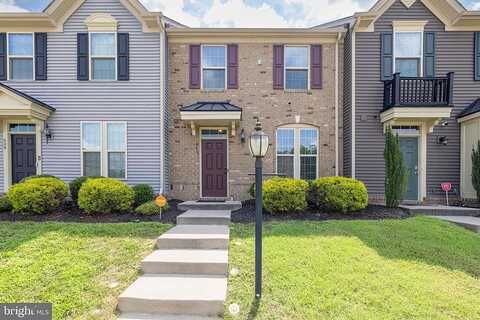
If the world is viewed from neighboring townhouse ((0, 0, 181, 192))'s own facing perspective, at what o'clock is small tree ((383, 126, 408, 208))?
The small tree is roughly at 10 o'clock from the neighboring townhouse.

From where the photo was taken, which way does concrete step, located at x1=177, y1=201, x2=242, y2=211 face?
toward the camera

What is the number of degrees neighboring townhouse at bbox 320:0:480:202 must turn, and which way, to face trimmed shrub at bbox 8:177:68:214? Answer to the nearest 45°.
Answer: approximately 45° to its right

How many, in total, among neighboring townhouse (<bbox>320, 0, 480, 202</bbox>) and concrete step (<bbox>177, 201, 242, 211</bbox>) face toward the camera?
2

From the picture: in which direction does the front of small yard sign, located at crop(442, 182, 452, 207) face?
toward the camera

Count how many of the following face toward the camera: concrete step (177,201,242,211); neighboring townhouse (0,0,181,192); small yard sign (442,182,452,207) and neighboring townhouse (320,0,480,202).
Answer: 4

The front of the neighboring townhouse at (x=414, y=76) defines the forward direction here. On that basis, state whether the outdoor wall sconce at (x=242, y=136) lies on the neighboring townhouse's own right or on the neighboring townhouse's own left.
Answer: on the neighboring townhouse's own right

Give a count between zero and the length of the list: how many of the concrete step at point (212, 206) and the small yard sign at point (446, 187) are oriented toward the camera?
2

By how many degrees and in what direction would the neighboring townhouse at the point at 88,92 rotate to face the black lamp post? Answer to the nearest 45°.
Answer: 0° — it already faces it

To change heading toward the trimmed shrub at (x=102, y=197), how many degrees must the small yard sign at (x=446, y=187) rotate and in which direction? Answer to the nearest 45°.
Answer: approximately 45° to its right

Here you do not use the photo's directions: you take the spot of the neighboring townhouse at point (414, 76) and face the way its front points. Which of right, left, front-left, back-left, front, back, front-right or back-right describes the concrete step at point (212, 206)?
front-right

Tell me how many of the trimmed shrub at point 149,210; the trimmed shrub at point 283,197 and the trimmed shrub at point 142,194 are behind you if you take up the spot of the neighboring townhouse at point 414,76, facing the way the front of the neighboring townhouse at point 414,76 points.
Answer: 0

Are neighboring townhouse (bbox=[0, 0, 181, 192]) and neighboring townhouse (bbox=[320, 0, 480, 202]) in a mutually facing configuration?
no

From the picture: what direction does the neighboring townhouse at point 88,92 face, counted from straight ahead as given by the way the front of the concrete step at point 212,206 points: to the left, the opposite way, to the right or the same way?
the same way

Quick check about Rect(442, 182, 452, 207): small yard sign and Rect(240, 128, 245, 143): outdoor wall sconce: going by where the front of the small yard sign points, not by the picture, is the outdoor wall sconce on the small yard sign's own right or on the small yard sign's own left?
on the small yard sign's own right

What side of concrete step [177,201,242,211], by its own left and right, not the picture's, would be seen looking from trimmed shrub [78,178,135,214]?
right

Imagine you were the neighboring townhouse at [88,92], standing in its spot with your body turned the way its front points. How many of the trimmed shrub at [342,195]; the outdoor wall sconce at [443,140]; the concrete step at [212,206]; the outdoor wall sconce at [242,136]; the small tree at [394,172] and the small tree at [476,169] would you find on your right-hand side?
0
